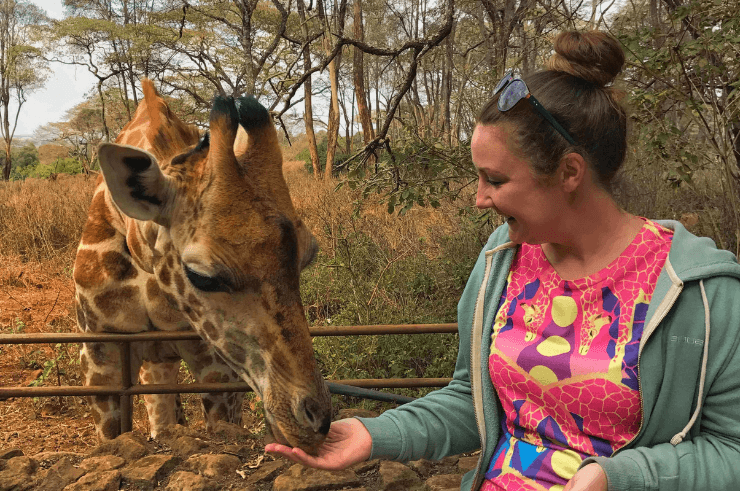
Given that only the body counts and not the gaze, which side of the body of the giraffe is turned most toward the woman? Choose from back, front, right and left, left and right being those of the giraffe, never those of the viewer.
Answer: front

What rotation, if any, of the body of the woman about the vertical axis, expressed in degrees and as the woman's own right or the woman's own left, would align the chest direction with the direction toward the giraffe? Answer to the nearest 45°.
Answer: approximately 90° to the woman's own right

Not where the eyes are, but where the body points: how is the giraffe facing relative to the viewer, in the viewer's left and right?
facing the viewer and to the right of the viewer

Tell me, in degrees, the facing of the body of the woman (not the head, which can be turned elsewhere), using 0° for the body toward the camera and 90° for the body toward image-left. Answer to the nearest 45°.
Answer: approximately 45°

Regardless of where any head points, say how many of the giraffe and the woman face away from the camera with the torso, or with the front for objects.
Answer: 0

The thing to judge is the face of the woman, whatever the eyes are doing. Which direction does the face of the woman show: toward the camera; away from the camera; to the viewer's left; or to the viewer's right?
to the viewer's left
